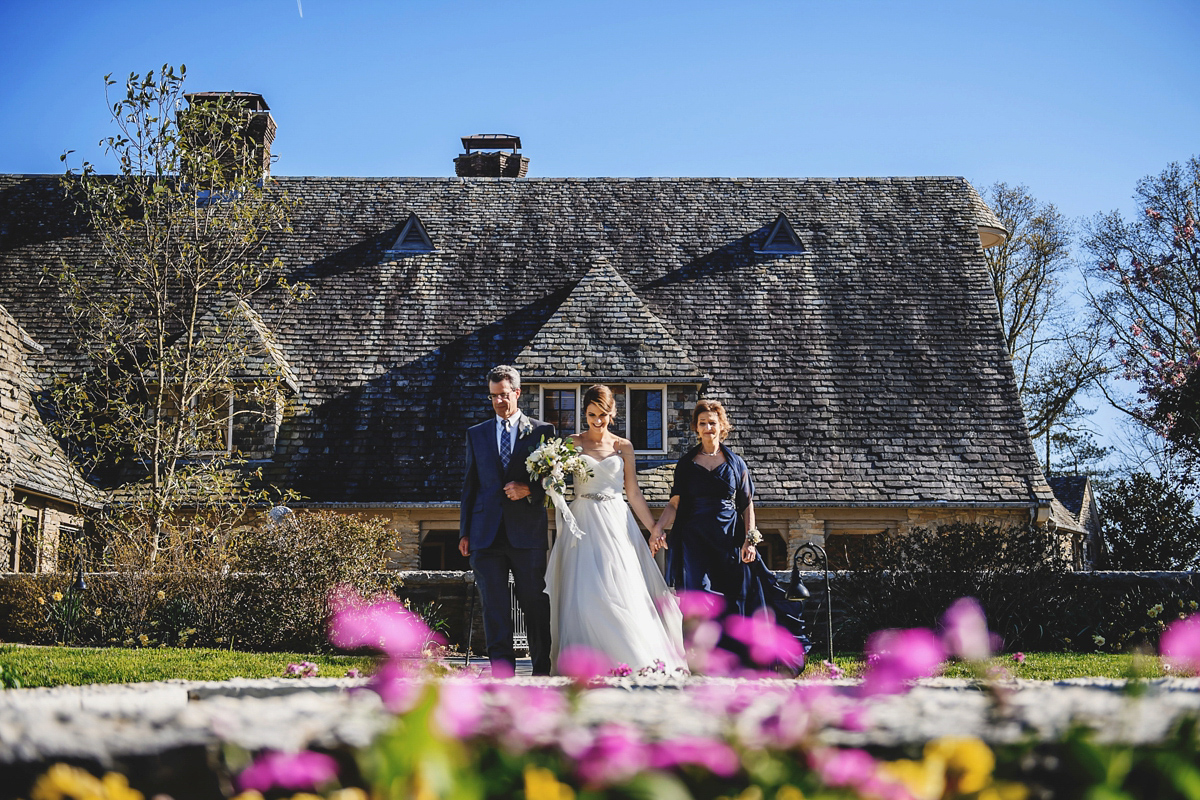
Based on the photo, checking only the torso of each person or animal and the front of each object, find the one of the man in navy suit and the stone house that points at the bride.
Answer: the stone house

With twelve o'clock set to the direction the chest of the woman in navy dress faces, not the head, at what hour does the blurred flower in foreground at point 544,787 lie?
The blurred flower in foreground is roughly at 12 o'clock from the woman in navy dress.

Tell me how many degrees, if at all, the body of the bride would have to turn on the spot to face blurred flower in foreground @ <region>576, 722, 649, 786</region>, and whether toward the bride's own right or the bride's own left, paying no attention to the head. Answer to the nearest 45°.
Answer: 0° — they already face it

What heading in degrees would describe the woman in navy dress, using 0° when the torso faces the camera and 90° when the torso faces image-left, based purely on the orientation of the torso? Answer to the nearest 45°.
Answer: approximately 0°

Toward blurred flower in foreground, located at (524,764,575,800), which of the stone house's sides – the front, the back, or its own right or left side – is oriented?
front

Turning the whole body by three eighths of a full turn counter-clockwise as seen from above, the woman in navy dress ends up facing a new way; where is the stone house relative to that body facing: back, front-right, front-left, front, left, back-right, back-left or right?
front-left

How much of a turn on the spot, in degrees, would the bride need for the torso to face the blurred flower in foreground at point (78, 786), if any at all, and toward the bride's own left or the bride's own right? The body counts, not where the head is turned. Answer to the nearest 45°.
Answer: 0° — they already face it

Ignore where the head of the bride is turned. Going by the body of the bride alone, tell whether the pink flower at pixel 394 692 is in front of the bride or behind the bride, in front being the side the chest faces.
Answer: in front

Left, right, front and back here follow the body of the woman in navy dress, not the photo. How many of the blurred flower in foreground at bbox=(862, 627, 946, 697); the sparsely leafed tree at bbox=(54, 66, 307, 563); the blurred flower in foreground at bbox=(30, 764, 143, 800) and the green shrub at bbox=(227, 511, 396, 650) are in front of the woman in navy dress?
2

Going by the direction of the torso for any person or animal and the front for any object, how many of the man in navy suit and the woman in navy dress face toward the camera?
2

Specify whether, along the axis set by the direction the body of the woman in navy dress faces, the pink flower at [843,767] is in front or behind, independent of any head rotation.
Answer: in front

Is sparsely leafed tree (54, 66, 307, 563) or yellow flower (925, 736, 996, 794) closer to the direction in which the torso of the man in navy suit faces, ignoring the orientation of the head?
the yellow flower
